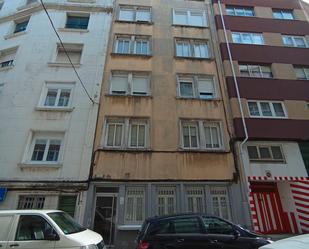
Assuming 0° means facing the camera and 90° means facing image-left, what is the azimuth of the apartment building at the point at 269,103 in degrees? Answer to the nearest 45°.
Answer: approximately 0°

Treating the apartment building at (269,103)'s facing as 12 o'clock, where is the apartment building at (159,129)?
the apartment building at (159,129) is roughly at 2 o'clock from the apartment building at (269,103).

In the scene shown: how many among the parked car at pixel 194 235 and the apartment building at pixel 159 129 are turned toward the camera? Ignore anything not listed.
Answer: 1

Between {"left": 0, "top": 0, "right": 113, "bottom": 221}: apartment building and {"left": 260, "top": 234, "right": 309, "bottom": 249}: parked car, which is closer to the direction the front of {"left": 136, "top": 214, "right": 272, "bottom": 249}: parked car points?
the parked car

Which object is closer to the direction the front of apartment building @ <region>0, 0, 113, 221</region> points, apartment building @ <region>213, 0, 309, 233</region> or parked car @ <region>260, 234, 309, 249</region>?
the parked car

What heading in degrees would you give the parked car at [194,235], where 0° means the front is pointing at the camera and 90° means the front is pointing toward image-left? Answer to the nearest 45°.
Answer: approximately 270°

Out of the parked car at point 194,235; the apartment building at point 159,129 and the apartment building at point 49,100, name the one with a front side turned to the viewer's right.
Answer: the parked car
